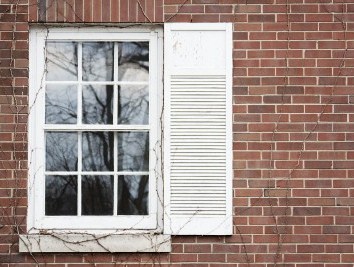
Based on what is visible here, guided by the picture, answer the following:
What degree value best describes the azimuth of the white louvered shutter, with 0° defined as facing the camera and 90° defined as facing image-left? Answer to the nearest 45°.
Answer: approximately 0°
